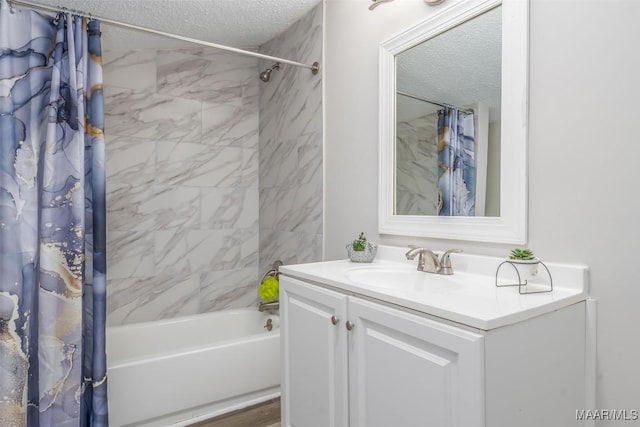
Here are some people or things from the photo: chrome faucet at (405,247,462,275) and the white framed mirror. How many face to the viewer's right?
0

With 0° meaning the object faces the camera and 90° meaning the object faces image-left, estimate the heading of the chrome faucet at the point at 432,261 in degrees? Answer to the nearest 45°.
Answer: approximately 45°

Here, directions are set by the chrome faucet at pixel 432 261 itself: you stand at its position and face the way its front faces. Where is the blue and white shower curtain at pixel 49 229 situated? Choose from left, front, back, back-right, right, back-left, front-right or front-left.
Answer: front-right

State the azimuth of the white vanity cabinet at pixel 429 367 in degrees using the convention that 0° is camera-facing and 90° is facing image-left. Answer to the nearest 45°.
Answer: approximately 45°

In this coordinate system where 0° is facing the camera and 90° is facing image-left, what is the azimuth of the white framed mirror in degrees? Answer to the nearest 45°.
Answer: approximately 45°
